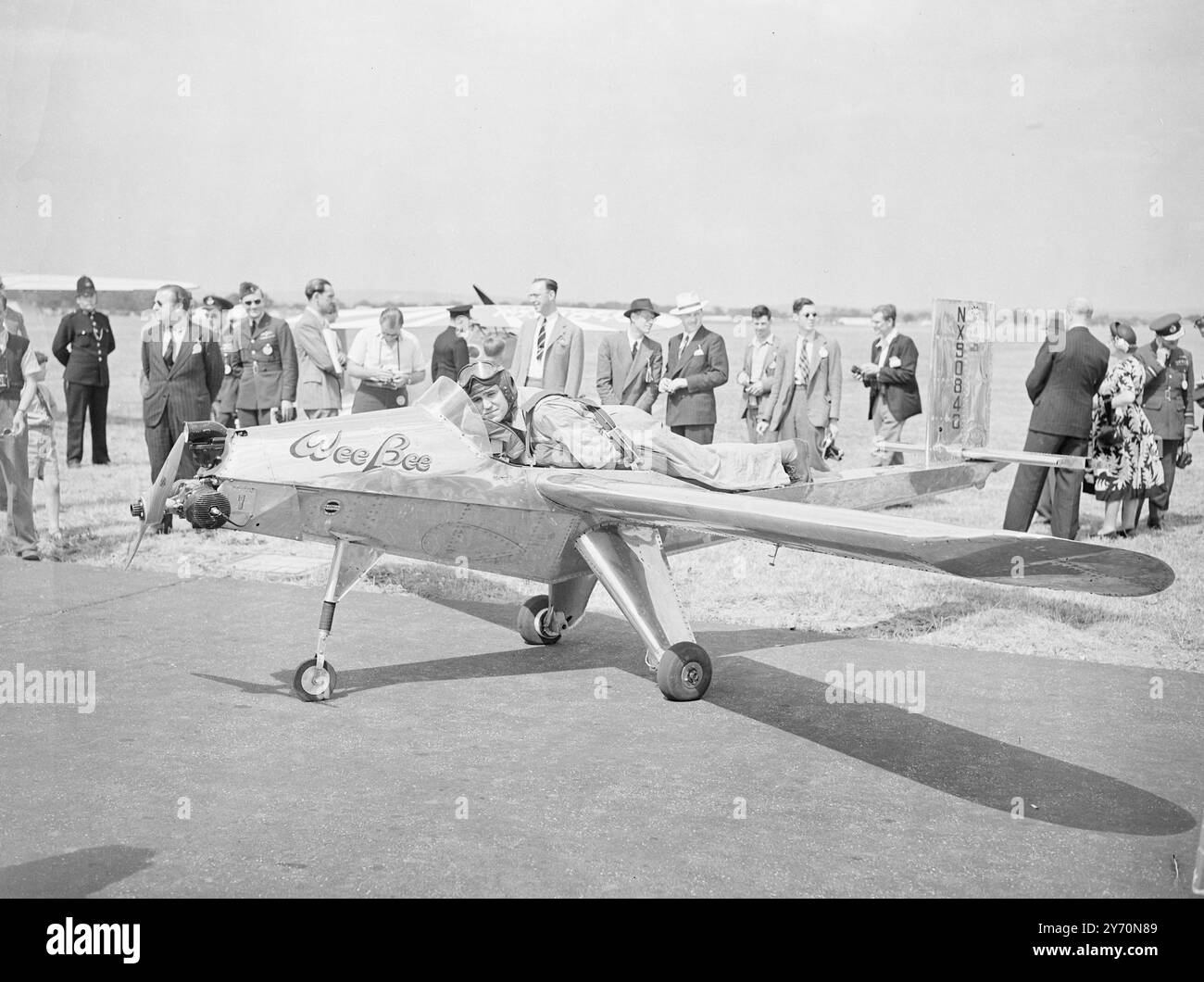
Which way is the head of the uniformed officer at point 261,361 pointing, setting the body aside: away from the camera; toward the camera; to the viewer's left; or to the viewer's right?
toward the camera

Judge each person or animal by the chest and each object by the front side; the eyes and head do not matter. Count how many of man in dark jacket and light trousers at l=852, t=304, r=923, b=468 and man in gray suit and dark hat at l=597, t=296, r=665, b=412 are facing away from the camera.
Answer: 0

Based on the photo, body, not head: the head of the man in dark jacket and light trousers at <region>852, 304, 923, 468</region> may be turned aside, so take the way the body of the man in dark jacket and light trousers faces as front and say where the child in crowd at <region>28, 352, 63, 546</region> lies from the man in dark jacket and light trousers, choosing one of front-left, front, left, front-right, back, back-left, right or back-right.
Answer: front

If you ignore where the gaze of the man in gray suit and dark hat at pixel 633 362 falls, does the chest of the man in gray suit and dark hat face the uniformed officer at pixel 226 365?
no

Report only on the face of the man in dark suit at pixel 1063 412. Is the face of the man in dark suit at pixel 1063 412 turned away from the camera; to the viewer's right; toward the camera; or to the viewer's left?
away from the camera

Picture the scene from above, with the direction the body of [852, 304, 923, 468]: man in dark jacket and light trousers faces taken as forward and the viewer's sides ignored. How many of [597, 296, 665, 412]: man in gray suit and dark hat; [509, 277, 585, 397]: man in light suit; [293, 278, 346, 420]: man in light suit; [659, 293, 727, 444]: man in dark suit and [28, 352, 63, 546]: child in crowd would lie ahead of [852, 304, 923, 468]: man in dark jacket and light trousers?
5

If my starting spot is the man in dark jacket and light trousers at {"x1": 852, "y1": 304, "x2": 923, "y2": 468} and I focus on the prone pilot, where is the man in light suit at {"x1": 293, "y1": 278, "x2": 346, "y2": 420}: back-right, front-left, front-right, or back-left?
front-right

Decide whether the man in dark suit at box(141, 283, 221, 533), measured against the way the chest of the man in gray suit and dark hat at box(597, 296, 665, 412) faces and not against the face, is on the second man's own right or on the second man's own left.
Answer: on the second man's own right

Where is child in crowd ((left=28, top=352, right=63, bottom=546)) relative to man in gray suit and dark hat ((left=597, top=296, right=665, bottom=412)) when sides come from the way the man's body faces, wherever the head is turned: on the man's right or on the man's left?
on the man's right

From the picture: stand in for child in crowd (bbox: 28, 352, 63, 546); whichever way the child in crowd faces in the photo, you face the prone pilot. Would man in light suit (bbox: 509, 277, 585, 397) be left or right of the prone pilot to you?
left

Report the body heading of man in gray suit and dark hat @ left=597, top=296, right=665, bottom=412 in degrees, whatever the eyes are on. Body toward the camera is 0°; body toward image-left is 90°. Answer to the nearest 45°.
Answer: approximately 315°

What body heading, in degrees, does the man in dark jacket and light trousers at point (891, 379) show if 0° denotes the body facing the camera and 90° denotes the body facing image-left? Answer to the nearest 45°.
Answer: approximately 45°

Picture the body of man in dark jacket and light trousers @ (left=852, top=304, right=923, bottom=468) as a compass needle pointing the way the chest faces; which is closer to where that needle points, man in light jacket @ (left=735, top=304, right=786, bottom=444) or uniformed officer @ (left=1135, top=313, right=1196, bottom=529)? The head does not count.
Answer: the man in light jacket

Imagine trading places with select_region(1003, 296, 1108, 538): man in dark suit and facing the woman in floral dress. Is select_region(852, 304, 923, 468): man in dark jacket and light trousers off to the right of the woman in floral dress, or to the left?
left

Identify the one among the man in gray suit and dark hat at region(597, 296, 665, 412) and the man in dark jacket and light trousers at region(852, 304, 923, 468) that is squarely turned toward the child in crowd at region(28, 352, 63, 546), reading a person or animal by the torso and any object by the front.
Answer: the man in dark jacket and light trousers

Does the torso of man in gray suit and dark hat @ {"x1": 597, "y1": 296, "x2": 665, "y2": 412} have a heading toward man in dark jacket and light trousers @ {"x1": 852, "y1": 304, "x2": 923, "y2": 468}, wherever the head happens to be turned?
no

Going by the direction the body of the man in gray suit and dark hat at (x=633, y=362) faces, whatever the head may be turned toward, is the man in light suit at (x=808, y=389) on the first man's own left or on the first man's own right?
on the first man's own left
